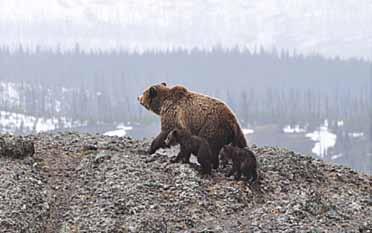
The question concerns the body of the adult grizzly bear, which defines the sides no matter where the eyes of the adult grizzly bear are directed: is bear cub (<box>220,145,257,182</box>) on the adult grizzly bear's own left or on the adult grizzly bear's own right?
on the adult grizzly bear's own left

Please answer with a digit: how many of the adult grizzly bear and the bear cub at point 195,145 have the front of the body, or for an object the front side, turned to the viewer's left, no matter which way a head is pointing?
2

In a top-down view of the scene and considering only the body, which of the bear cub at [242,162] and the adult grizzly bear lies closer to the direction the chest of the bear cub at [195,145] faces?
the adult grizzly bear

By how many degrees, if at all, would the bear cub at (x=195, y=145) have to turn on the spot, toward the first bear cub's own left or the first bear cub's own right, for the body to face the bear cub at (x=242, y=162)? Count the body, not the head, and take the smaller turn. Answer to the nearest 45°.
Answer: approximately 180°

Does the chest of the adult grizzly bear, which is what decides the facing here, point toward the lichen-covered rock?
yes

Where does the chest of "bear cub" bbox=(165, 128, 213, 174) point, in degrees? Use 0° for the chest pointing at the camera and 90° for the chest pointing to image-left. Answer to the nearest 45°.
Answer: approximately 90°

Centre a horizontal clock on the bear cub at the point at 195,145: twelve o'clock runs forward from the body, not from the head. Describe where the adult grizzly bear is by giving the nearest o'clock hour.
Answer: The adult grizzly bear is roughly at 3 o'clock from the bear cub.

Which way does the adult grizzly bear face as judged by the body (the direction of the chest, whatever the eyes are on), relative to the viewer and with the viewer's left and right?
facing to the left of the viewer
